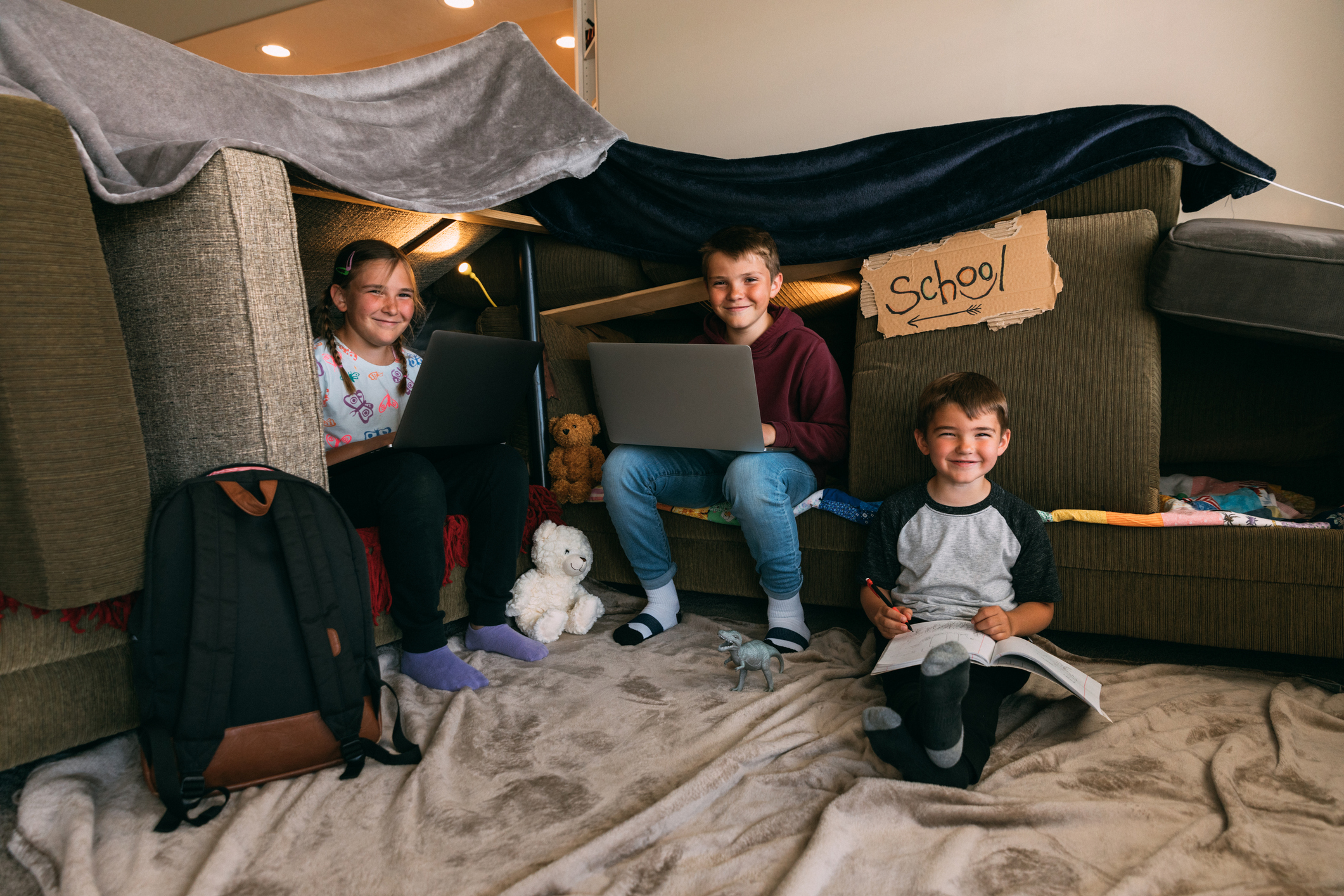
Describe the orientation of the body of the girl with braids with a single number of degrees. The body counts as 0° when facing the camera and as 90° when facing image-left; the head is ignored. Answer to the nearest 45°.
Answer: approximately 315°

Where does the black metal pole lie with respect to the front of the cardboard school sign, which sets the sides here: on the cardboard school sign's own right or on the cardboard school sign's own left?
on the cardboard school sign's own right

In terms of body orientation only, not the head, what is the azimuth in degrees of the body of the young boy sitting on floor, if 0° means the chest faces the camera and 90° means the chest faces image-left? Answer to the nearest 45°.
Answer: approximately 0°

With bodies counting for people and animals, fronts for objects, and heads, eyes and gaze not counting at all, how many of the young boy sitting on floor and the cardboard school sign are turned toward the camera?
2
